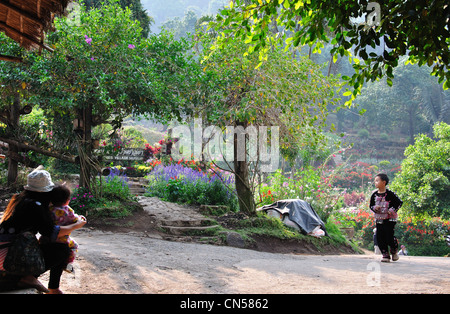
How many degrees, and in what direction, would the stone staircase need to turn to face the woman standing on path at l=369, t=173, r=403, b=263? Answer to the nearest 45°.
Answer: approximately 45° to its left

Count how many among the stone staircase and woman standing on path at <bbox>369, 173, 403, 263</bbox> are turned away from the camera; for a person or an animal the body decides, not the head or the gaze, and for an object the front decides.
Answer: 0

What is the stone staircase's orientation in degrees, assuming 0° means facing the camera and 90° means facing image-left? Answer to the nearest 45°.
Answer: approximately 0°

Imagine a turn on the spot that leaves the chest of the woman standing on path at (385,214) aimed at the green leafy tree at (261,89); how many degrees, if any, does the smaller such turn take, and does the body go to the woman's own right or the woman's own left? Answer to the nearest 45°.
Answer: approximately 90° to the woman's own right

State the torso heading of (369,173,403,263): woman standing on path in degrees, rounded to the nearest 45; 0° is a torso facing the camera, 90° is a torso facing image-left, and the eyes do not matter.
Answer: approximately 45°

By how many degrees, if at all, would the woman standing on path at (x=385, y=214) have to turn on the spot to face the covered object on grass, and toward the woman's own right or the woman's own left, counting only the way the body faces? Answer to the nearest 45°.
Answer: approximately 90° to the woman's own right

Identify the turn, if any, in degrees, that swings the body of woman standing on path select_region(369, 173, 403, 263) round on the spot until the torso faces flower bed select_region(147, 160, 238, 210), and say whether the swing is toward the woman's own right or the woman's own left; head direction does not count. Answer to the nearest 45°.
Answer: approximately 90° to the woman's own right

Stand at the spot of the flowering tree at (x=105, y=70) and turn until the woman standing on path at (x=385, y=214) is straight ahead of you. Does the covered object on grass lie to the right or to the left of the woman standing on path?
left
